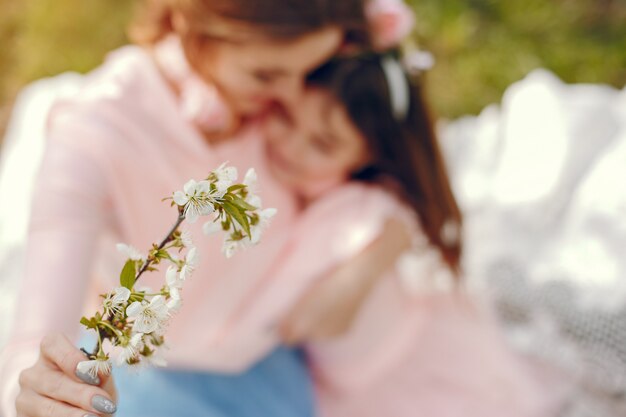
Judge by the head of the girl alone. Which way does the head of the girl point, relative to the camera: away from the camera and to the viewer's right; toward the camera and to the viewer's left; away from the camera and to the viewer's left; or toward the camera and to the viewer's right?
toward the camera and to the viewer's left

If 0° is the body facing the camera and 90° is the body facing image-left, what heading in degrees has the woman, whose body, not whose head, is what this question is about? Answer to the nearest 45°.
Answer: approximately 315°

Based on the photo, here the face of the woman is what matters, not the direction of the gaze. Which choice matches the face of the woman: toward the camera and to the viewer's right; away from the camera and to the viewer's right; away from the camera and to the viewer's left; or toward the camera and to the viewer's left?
toward the camera and to the viewer's right
